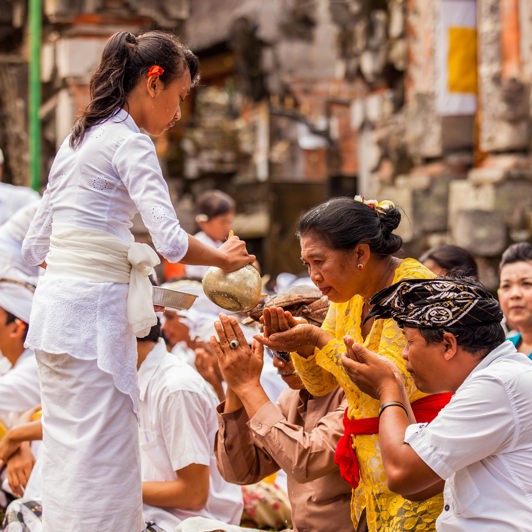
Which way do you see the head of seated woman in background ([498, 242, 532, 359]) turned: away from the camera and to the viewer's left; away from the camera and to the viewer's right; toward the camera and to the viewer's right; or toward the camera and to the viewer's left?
toward the camera and to the viewer's left

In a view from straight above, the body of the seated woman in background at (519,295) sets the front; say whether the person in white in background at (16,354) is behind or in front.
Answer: in front

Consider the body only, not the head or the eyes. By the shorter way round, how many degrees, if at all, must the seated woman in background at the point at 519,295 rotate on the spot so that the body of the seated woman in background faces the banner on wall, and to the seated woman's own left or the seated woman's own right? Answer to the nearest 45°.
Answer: approximately 135° to the seated woman's own right

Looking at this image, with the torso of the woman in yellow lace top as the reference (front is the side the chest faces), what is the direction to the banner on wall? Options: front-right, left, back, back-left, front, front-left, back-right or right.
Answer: back-right

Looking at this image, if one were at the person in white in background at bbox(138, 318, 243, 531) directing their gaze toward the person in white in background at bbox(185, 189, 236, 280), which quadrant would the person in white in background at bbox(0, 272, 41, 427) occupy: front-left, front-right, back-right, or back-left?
front-left

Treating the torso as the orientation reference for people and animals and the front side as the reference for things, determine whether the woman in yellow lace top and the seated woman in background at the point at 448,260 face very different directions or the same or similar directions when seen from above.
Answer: same or similar directions

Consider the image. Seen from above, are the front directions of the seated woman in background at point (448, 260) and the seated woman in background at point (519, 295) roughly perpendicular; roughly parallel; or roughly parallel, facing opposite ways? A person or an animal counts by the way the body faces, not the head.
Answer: roughly parallel

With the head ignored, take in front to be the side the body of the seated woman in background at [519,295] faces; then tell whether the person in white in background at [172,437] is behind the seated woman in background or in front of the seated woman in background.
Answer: in front

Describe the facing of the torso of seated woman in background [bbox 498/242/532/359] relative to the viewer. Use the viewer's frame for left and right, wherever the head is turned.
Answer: facing the viewer and to the left of the viewer

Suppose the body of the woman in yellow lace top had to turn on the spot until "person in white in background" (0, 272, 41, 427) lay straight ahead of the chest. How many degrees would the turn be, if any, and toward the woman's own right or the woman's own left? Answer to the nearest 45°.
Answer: approximately 90° to the woman's own right

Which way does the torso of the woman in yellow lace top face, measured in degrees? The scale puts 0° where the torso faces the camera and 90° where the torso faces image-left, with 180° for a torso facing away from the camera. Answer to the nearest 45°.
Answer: approximately 45°

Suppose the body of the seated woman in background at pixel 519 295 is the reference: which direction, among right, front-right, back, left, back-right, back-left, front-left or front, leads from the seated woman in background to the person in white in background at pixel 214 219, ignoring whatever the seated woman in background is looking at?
right

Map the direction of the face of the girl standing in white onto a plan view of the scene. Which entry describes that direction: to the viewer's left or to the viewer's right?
to the viewer's right

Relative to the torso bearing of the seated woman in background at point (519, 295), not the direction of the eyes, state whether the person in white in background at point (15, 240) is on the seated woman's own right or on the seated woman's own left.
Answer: on the seated woman's own right

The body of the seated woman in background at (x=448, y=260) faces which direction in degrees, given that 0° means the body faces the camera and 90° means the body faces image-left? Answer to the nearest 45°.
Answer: approximately 45°
